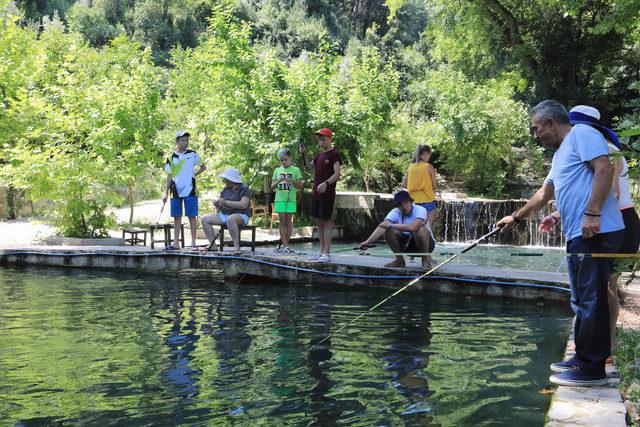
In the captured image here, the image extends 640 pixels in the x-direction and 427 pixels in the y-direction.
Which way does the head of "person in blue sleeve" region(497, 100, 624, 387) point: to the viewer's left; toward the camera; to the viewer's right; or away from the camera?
to the viewer's left

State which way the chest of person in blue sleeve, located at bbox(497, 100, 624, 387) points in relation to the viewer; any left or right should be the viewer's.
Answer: facing to the left of the viewer

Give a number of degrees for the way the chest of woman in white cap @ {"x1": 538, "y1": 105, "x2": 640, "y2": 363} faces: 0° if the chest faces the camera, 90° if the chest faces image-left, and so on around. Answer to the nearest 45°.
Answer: approximately 90°

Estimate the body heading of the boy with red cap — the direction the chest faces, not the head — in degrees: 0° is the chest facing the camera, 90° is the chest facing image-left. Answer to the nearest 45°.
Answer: approximately 45°

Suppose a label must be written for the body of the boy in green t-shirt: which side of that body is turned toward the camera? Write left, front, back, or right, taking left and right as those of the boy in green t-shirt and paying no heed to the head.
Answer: front

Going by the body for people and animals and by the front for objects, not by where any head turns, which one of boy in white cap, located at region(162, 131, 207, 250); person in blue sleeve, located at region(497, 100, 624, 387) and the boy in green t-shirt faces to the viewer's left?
the person in blue sleeve

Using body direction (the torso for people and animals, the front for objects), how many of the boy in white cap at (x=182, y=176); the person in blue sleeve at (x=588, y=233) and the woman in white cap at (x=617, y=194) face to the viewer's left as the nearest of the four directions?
2

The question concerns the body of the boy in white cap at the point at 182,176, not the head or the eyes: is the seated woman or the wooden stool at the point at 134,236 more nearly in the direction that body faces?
the seated woman

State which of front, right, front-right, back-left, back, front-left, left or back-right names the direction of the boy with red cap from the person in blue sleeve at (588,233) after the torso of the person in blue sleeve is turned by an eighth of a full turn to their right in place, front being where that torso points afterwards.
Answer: front

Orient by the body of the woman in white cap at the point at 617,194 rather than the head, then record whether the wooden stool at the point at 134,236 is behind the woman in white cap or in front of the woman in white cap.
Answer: in front

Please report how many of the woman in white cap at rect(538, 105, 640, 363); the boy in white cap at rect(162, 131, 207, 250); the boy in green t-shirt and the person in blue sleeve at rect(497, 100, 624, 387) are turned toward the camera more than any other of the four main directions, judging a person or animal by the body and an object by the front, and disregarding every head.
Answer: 2

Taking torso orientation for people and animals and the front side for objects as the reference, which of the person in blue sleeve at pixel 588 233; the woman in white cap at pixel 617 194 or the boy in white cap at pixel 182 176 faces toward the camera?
the boy in white cap at pixel 182 176

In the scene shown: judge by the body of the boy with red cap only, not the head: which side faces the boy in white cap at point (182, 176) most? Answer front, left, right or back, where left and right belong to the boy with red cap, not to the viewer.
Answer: right

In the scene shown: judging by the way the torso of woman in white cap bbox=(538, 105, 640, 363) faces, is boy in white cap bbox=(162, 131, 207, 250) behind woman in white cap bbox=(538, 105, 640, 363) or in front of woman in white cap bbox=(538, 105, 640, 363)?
in front

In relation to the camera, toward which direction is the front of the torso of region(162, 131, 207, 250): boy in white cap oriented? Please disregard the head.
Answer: toward the camera

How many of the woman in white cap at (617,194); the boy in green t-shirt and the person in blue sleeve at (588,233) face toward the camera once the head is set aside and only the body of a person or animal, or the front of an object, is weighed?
1

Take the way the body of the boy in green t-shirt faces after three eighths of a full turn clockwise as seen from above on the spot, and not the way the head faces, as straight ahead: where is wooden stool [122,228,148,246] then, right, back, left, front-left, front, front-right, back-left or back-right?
front
